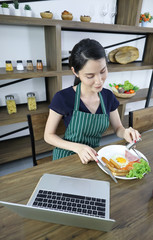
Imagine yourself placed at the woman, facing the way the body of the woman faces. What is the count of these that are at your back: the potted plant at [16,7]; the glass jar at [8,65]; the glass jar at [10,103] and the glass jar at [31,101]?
4

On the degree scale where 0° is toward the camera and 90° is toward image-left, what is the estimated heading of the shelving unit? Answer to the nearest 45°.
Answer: approximately 315°

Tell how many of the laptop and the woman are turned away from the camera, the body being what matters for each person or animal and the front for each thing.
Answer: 1

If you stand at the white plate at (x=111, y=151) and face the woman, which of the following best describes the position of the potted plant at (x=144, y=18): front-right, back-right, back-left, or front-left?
front-right

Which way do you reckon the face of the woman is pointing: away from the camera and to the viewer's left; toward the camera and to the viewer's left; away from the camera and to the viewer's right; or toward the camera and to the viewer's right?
toward the camera and to the viewer's right

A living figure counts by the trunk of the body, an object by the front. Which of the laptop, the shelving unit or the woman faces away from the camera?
the laptop

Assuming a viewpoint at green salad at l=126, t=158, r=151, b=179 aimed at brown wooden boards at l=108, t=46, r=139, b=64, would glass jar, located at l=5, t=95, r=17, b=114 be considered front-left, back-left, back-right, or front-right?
front-left

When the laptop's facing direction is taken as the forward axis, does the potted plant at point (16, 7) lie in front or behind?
in front

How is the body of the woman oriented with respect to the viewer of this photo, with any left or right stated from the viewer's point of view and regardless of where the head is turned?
facing the viewer and to the right of the viewer

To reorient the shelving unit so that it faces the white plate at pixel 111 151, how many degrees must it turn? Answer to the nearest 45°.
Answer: approximately 45° to its right

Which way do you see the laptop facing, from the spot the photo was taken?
facing away from the viewer

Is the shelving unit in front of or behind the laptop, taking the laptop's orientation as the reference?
in front

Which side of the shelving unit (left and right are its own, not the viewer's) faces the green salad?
front

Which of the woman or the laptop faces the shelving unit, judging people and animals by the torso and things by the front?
the laptop

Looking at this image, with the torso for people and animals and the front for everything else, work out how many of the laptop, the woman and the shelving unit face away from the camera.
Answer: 1

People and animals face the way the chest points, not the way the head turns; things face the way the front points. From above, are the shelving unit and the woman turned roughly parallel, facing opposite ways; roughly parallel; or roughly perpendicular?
roughly parallel

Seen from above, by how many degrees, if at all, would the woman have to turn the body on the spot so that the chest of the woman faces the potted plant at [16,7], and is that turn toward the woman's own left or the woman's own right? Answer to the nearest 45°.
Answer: approximately 180°
